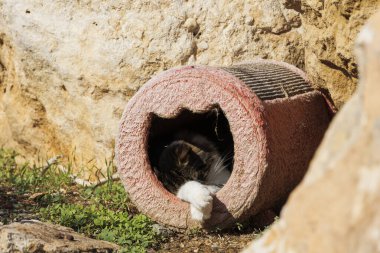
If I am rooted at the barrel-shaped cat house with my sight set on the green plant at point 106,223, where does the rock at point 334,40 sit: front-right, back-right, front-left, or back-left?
back-right

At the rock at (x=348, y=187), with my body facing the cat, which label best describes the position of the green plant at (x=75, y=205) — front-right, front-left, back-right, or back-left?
front-left

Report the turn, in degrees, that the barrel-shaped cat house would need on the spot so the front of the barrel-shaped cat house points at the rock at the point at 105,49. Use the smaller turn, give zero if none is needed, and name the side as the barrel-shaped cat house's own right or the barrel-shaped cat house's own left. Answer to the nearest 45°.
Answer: approximately 90° to the barrel-shaped cat house's own right

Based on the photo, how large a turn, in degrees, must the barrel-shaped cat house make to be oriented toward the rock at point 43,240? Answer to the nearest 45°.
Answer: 0° — it already faces it

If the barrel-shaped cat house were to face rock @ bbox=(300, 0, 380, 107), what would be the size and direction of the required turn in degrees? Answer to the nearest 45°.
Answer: approximately 180°

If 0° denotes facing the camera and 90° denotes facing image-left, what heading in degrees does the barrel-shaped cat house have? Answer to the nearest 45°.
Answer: approximately 45°

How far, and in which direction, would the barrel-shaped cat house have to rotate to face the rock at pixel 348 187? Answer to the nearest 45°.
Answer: approximately 45° to its left

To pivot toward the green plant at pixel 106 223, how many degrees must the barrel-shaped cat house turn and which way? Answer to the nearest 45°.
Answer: approximately 45° to its right
